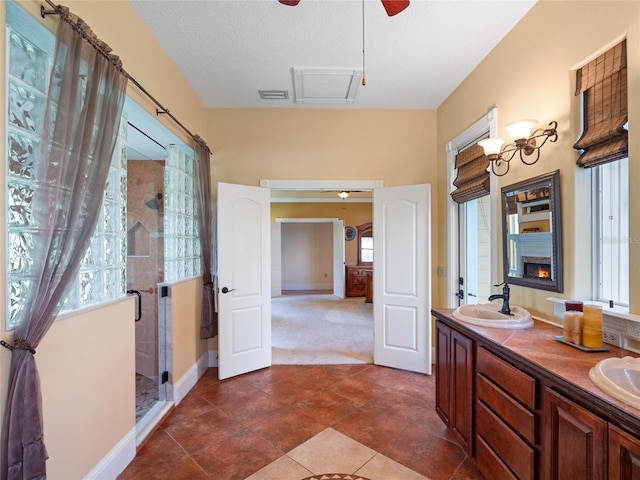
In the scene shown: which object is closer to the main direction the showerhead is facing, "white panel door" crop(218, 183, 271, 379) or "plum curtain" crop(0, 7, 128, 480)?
the plum curtain

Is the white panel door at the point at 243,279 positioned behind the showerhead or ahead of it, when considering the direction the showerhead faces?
behind

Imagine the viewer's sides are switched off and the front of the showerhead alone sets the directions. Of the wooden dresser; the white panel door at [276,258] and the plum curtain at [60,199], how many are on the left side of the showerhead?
1

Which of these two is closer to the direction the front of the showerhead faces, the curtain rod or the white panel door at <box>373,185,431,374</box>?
the curtain rod

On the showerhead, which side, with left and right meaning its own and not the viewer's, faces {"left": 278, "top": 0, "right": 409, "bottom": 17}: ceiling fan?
left

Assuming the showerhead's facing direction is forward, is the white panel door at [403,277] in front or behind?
behind

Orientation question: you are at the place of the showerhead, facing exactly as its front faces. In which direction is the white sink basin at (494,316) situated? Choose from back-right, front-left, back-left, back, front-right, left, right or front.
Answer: back-left

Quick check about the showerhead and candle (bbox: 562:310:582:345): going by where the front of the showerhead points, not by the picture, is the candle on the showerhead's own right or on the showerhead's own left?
on the showerhead's own left

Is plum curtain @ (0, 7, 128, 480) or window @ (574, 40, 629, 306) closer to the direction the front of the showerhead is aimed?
the plum curtain

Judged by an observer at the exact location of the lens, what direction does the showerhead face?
facing to the left of the viewer

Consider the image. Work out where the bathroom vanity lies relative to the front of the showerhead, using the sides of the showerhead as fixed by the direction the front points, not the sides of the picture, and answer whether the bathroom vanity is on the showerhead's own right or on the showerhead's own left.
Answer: on the showerhead's own left
